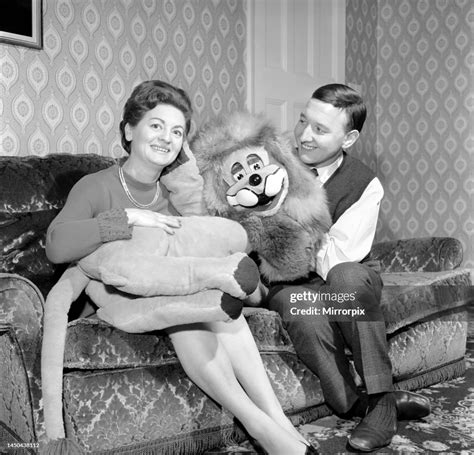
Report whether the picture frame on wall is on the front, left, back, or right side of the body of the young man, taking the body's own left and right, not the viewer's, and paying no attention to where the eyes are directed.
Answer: right

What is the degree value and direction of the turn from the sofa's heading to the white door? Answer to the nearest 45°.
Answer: approximately 135° to its left

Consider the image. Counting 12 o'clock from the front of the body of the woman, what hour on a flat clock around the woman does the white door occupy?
The white door is roughly at 8 o'clock from the woman.

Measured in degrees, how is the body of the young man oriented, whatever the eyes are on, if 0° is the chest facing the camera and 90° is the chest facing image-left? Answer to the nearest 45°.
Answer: approximately 45°

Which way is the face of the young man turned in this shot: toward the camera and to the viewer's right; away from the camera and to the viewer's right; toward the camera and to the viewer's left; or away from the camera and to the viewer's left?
toward the camera and to the viewer's left

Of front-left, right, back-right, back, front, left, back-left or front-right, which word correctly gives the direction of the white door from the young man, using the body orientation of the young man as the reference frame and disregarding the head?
back-right
